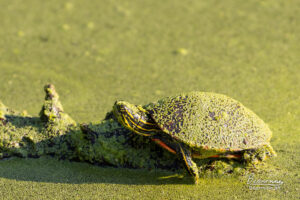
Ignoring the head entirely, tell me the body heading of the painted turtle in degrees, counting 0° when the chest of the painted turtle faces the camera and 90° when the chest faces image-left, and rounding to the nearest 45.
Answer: approximately 90°
